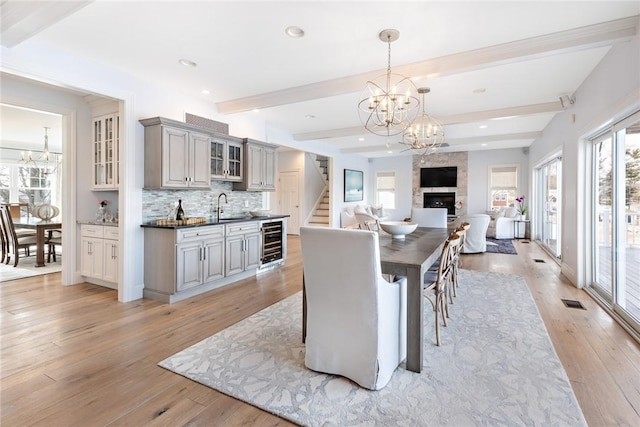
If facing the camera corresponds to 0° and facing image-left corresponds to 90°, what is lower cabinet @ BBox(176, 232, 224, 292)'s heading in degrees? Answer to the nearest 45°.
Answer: approximately 315°

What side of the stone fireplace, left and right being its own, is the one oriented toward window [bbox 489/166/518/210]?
left

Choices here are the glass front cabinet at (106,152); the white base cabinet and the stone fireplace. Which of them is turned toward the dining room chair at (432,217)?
the stone fireplace

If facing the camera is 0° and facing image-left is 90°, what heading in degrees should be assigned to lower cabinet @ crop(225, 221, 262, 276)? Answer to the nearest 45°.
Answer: approximately 315°

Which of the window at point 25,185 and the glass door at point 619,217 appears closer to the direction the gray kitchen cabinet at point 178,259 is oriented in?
the glass door

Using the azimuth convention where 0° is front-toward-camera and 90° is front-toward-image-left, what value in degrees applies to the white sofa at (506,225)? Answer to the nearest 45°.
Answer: approximately 45°

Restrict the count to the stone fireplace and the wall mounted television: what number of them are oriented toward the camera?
2

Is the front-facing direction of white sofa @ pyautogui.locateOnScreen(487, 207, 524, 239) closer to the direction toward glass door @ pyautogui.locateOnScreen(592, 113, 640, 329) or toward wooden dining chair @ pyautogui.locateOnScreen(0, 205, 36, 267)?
the wooden dining chair

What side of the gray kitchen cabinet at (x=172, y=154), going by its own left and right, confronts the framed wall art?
left

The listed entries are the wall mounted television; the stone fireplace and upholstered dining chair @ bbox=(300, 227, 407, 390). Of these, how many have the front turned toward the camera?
2

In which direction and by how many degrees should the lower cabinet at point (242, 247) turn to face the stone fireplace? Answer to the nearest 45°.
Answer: approximately 90° to its left

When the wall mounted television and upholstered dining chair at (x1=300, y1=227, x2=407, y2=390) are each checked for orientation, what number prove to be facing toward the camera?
1

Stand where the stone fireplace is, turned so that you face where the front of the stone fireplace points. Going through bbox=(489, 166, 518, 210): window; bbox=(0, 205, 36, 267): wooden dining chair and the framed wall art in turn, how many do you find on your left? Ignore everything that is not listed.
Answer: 1
